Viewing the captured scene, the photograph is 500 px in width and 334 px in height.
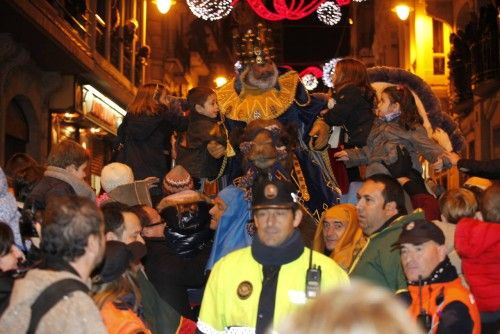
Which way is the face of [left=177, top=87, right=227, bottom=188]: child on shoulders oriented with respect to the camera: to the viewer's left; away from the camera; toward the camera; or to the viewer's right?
to the viewer's right

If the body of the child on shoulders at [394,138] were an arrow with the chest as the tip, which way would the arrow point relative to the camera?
to the viewer's left

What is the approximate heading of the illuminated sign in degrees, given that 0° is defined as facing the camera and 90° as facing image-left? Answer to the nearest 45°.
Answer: approximately 315°

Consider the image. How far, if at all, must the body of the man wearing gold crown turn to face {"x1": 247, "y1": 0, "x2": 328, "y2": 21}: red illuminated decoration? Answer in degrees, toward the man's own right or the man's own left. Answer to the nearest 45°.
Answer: approximately 180°

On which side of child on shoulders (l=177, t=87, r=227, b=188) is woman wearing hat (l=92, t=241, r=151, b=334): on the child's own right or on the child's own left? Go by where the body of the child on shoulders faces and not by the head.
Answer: on the child's own right

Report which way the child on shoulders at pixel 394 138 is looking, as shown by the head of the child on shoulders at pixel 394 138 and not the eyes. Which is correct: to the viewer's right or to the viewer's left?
to the viewer's left

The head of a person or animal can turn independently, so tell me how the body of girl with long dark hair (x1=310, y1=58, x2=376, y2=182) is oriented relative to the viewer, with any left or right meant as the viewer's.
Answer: facing away from the viewer and to the left of the viewer

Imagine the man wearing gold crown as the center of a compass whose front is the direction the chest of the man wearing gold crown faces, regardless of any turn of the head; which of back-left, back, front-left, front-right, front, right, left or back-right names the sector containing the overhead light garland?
back

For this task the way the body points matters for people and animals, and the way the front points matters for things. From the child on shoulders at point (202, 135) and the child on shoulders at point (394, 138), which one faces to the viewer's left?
the child on shoulders at point (394, 138)
